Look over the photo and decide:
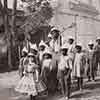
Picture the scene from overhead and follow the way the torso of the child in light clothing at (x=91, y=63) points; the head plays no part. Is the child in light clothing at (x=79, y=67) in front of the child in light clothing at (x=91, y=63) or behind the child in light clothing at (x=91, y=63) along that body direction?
in front

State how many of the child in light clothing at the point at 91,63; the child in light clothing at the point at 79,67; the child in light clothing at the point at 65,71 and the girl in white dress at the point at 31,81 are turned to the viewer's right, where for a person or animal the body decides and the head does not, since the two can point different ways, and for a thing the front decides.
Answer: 0

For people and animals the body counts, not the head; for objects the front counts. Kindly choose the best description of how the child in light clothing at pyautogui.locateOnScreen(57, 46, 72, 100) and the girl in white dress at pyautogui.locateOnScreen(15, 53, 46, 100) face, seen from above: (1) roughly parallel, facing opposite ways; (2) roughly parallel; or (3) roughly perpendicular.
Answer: roughly parallel

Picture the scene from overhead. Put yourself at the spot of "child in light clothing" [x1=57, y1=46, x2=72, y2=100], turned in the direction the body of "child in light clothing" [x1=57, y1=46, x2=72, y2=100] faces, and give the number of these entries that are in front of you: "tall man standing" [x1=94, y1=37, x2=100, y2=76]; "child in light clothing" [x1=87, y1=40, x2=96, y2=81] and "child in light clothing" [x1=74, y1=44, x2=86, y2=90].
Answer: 0

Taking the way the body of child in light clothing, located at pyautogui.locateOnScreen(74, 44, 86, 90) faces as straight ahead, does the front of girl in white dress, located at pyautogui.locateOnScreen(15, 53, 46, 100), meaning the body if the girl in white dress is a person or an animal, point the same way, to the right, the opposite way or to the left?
the same way

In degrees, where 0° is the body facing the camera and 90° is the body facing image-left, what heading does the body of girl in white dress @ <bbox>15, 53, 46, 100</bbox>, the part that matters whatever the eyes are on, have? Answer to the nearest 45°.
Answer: approximately 45°

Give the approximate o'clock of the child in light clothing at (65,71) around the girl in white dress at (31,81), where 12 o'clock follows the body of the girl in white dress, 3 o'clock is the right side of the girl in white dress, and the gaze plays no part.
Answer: The child in light clothing is roughly at 9 o'clock from the girl in white dress.

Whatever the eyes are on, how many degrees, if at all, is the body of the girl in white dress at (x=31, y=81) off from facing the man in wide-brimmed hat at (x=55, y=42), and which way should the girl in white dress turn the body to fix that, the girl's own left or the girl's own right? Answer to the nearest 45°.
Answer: approximately 180°

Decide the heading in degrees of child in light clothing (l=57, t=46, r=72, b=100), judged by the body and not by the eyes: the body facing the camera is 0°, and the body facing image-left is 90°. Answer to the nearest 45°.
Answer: approximately 45°

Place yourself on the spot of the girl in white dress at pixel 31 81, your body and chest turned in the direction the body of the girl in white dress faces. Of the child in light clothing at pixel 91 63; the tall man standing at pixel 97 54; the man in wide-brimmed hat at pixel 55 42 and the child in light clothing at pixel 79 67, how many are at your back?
4

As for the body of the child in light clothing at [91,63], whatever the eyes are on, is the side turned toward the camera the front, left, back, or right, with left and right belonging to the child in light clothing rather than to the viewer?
front

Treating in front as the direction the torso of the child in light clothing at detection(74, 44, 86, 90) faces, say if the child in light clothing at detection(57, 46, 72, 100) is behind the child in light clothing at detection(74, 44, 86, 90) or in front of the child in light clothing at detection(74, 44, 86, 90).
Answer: in front

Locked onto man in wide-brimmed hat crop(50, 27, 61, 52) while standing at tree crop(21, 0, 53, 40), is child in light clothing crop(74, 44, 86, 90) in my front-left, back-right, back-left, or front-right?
front-left

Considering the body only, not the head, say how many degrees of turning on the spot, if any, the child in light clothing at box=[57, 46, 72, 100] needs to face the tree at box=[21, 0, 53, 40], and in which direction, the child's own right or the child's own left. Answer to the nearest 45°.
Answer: approximately 90° to the child's own right
